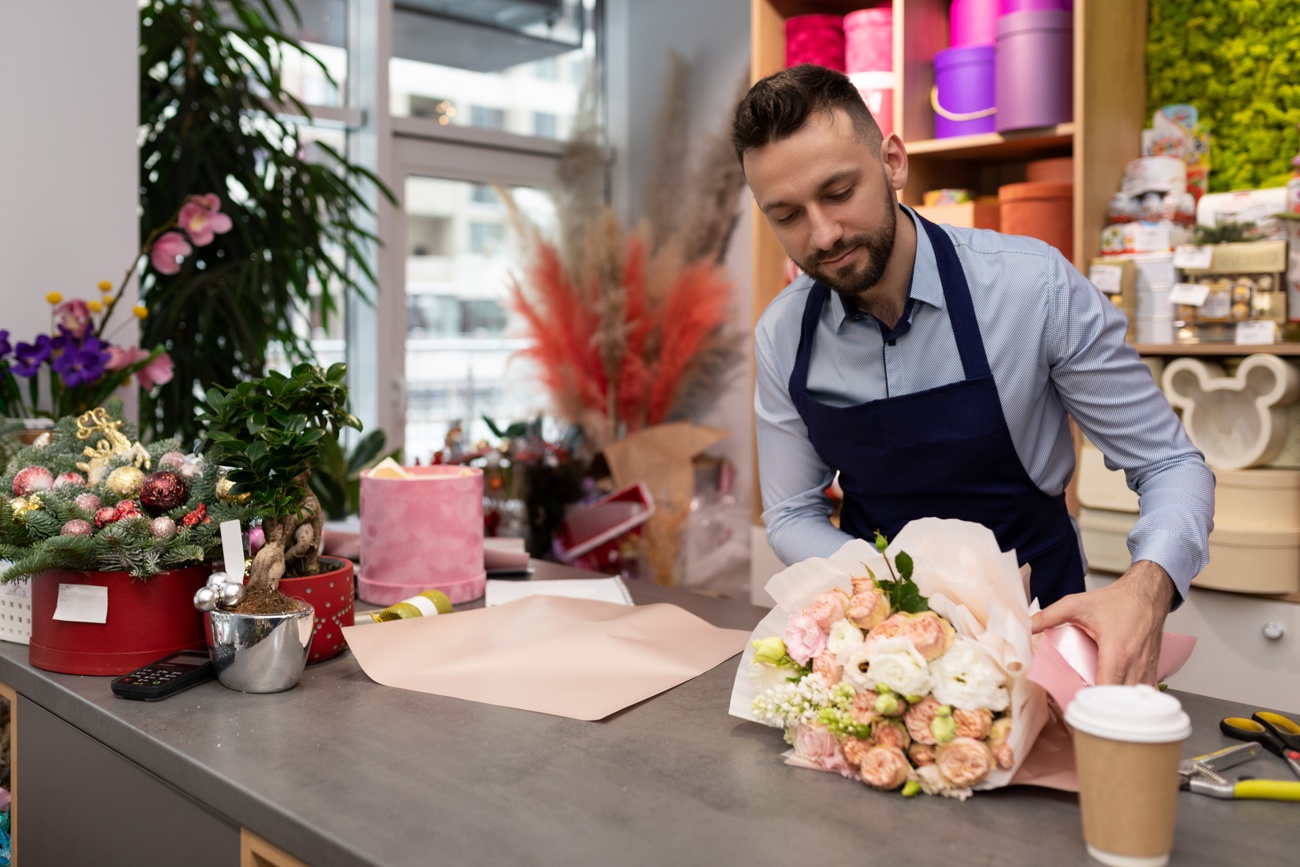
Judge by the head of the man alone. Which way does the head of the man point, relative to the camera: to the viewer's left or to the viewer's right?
to the viewer's left

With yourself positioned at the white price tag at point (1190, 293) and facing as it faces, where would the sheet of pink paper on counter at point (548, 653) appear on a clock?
The sheet of pink paper on counter is roughly at 1 o'clock from the white price tag.

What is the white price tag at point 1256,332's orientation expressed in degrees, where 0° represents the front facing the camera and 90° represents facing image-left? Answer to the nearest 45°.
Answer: approximately 0°

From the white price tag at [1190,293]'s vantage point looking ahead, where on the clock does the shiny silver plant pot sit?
The shiny silver plant pot is roughly at 1 o'clock from the white price tag.

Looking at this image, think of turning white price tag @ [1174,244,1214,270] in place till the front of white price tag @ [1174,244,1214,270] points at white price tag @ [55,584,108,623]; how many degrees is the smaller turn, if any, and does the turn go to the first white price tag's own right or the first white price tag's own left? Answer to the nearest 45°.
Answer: approximately 45° to the first white price tag's own right
